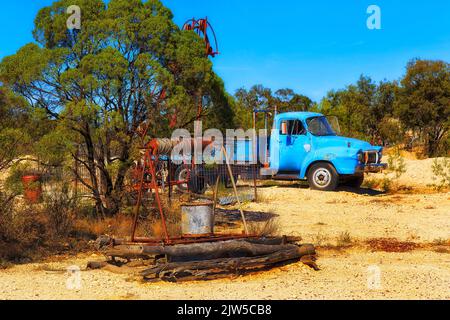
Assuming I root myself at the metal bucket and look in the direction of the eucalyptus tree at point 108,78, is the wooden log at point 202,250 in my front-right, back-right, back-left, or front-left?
back-left

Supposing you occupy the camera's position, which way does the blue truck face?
facing the viewer and to the right of the viewer

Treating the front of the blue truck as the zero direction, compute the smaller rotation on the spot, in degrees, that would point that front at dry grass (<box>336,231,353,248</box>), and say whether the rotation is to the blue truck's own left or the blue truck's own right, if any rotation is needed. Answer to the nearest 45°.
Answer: approximately 45° to the blue truck's own right

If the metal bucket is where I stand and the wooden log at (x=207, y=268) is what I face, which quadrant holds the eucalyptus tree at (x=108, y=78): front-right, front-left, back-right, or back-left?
back-right

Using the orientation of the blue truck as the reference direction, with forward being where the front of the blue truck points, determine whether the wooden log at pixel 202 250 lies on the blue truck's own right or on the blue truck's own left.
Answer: on the blue truck's own right

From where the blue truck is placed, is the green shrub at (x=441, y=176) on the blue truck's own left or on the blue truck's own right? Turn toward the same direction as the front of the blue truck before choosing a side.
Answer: on the blue truck's own left

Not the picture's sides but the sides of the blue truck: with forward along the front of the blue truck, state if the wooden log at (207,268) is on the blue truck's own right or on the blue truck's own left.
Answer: on the blue truck's own right
